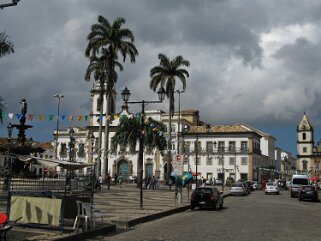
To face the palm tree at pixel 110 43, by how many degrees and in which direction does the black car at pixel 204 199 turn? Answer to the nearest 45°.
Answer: approximately 90° to its left

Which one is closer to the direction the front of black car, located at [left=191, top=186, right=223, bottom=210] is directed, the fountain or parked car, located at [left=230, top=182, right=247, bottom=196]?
the parked car

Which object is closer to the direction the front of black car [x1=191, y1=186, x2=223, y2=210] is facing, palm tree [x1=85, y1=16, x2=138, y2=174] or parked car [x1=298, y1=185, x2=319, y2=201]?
the parked car

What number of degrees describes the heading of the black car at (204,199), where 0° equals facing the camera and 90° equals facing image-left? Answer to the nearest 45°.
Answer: approximately 225°

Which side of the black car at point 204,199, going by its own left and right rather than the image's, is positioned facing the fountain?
left

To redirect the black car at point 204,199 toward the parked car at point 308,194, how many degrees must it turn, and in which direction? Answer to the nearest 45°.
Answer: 0° — it already faces it
